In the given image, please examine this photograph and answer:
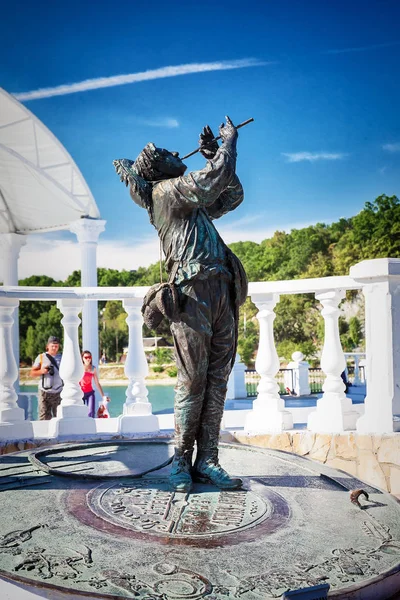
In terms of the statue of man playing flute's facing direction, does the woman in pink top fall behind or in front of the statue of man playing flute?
behind

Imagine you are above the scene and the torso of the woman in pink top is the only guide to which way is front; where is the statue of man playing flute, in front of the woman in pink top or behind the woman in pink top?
in front

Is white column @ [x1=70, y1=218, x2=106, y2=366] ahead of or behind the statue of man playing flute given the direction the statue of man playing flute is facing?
behind

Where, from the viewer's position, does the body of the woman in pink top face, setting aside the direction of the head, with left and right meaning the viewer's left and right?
facing the viewer

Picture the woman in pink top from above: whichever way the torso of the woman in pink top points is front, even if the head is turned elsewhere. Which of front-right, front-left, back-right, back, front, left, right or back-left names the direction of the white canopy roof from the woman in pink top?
back

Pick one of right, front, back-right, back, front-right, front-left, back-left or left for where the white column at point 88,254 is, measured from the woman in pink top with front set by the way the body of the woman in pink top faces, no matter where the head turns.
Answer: back

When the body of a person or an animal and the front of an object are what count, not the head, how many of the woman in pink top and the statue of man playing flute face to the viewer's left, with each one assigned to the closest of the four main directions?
0
